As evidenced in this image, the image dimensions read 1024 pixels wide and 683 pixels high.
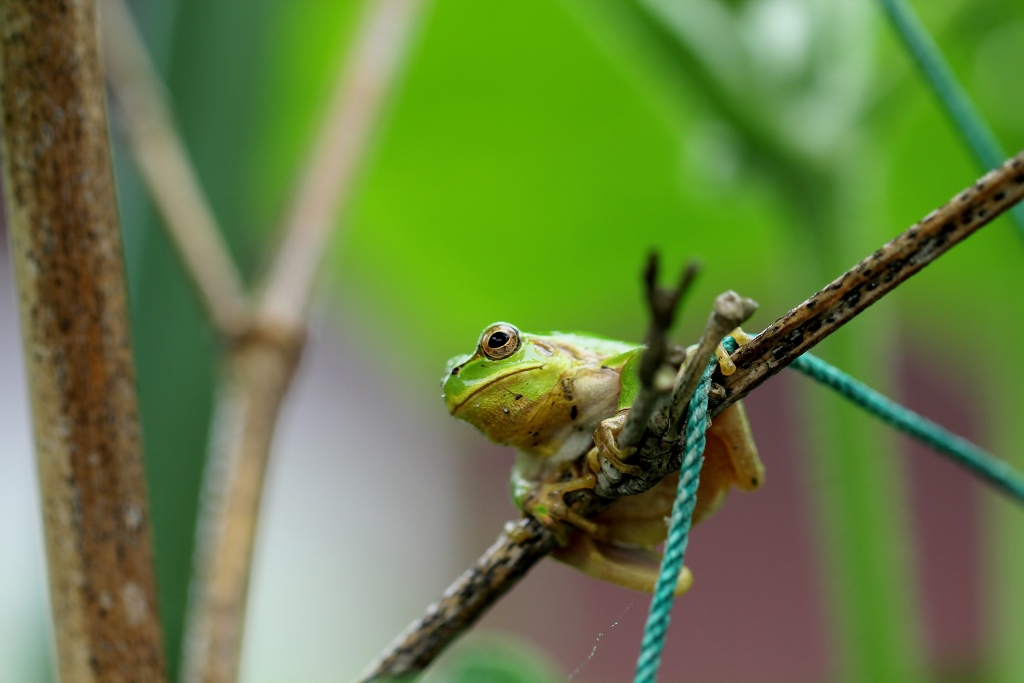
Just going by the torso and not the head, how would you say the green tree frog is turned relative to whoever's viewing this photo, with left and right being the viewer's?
facing to the left of the viewer
